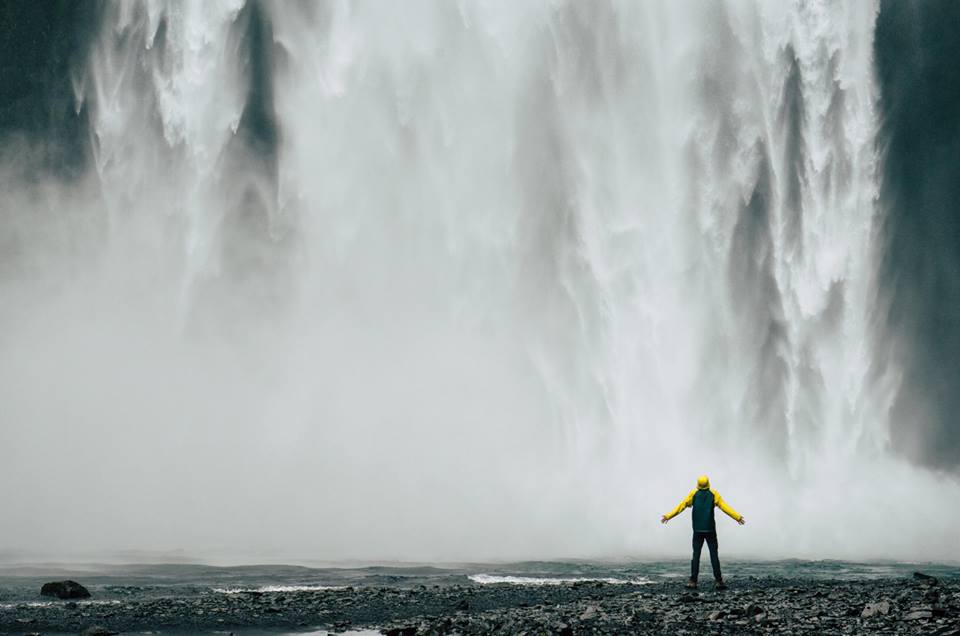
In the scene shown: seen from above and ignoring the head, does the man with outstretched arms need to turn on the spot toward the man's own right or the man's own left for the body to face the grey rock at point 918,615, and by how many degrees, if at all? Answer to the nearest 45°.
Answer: approximately 135° to the man's own right

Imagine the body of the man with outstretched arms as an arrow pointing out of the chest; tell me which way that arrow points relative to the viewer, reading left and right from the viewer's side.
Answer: facing away from the viewer

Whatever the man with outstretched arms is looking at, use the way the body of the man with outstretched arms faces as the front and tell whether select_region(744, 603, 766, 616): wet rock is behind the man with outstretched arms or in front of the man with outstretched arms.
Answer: behind

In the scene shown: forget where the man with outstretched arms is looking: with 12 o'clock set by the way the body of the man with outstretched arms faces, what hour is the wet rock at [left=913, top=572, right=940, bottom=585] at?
The wet rock is roughly at 2 o'clock from the man with outstretched arms.

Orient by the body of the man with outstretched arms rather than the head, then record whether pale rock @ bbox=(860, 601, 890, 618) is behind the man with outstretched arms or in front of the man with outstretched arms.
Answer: behind

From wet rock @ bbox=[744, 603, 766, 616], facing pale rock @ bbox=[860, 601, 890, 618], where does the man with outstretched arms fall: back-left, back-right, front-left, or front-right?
back-left

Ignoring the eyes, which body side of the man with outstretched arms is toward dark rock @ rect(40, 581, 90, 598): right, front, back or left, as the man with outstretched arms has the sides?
left

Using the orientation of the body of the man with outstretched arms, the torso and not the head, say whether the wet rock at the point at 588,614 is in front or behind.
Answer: behind
